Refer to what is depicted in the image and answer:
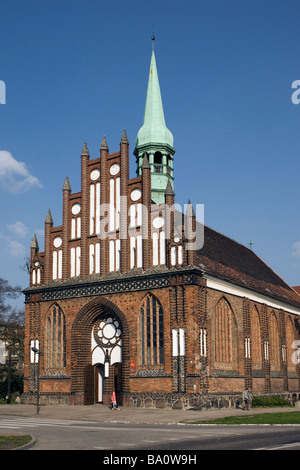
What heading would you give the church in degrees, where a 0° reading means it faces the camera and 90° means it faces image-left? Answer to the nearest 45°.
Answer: approximately 45°

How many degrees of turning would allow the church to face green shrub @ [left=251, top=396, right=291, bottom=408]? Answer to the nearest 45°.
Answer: approximately 135° to its left
